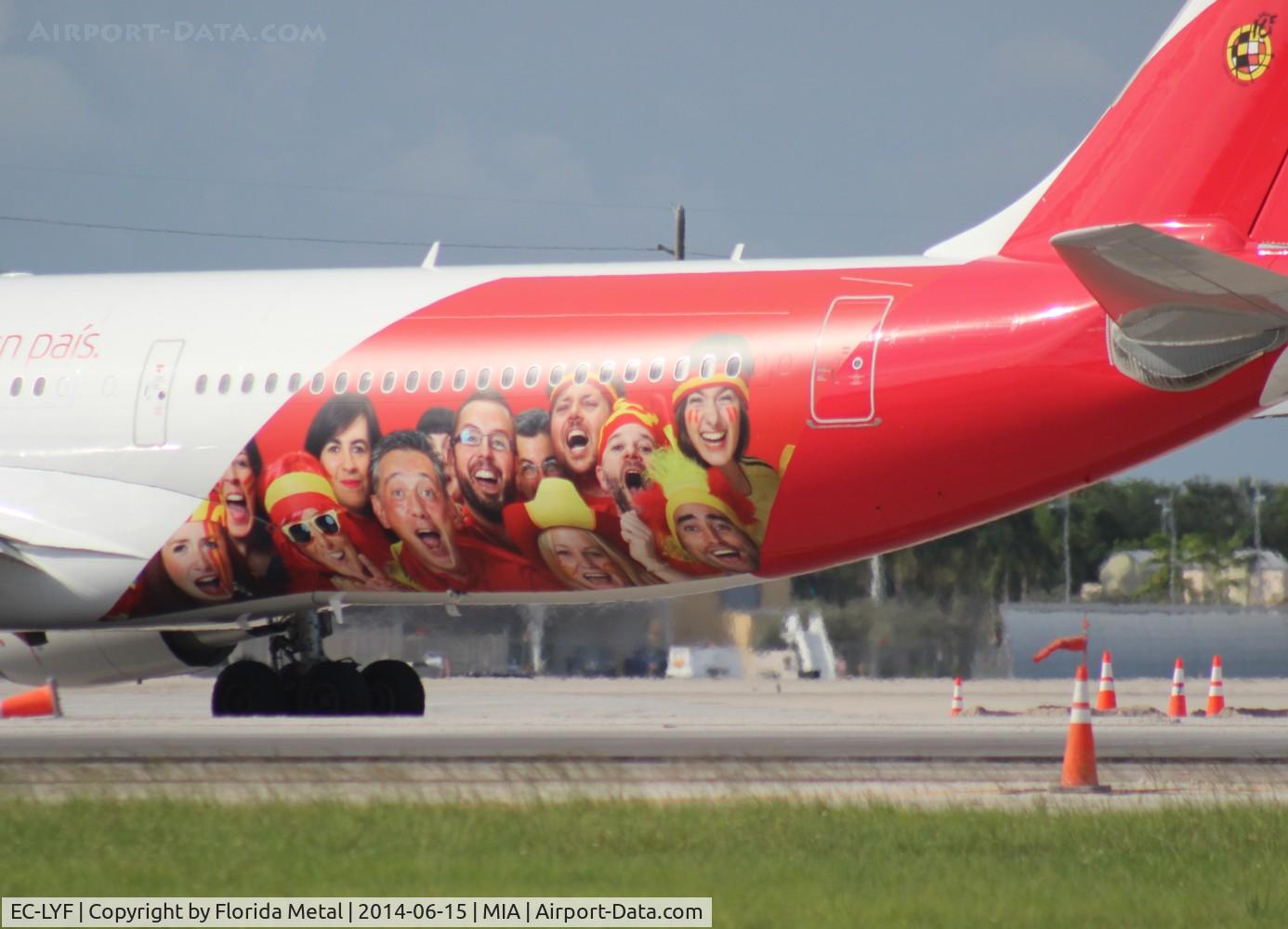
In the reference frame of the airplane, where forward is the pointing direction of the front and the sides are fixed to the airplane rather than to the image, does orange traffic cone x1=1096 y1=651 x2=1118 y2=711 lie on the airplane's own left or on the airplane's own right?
on the airplane's own right

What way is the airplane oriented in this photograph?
to the viewer's left

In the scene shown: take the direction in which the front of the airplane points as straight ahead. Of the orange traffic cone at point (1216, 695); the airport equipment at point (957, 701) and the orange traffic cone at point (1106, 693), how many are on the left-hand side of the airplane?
0

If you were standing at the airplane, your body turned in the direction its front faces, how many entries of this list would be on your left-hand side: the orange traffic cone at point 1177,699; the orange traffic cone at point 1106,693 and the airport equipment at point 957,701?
0

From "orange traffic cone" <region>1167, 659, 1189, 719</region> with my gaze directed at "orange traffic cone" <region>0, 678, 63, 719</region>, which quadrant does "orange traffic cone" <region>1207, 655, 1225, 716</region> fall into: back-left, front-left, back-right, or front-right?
back-right

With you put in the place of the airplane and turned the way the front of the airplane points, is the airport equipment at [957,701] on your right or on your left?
on your right

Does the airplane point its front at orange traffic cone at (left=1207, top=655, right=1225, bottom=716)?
no

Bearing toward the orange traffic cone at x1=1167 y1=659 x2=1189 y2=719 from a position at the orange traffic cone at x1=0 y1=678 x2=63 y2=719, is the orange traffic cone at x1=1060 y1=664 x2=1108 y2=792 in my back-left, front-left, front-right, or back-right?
front-right

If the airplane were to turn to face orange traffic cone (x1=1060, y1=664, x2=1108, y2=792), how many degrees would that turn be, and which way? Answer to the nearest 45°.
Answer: approximately 135° to its left

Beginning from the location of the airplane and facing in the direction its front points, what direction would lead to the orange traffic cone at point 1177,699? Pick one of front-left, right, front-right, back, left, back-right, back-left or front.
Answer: back-right

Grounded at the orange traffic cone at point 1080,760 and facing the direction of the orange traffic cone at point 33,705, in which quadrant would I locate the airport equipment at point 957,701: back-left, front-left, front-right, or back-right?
front-right
